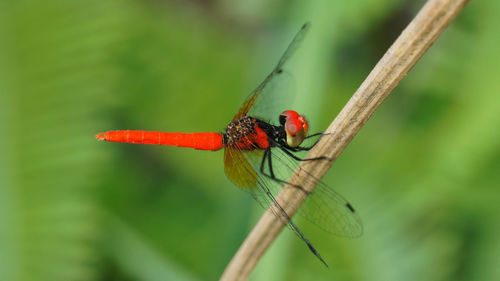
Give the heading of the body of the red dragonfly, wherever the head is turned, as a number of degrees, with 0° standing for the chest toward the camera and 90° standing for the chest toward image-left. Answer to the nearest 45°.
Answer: approximately 270°
